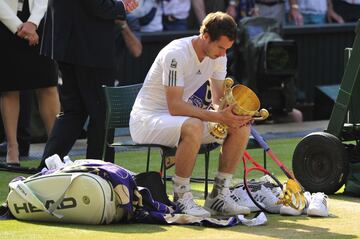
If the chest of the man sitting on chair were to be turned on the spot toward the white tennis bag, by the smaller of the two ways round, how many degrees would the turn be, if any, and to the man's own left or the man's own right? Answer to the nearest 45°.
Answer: approximately 90° to the man's own right

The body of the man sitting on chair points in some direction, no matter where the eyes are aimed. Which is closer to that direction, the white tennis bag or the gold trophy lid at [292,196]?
the gold trophy lid

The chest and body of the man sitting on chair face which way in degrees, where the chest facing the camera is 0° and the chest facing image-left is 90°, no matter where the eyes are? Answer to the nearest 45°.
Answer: approximately 315°

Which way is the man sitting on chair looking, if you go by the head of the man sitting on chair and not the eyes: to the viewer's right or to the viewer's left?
to the viewer's right

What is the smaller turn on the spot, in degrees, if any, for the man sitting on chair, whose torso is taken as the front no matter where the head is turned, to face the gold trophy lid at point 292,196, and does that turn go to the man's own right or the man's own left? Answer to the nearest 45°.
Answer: approximately 45° to the man's own left

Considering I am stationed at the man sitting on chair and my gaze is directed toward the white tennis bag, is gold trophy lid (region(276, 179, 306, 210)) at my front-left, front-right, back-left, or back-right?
back-left
